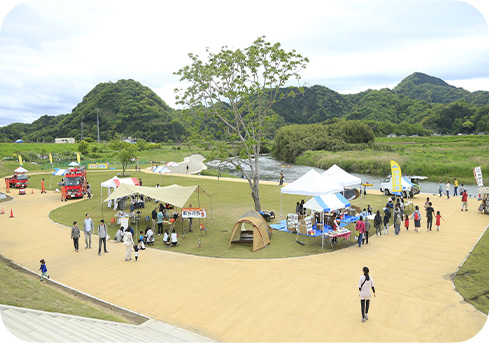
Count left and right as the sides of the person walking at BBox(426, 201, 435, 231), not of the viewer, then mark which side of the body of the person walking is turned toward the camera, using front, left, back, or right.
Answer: back

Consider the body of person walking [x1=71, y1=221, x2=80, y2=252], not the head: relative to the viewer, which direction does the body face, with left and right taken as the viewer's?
facing the viewer

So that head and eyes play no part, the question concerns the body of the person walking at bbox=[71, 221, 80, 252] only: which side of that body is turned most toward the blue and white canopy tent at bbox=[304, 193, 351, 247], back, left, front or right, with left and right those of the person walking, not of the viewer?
left

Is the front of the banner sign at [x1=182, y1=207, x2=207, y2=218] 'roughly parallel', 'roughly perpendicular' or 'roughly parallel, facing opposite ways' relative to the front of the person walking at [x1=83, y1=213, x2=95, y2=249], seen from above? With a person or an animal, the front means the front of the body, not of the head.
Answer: roughly parallel

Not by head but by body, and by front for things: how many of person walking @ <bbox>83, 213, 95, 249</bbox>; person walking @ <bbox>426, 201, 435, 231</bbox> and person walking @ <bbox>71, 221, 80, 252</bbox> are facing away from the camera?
1

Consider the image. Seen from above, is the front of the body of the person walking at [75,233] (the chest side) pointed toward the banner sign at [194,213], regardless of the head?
no

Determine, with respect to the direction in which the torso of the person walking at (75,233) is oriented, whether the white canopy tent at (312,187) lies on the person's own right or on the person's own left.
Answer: on the person's own left

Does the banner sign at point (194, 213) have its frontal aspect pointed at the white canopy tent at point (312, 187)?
no

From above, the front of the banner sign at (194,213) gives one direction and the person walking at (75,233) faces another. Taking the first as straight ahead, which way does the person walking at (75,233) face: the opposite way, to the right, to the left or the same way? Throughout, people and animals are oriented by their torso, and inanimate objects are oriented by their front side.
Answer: the same way

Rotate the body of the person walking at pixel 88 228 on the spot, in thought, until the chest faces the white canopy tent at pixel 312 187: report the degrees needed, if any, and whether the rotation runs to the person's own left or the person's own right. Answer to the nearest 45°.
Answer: approximately 90° to the person's own left

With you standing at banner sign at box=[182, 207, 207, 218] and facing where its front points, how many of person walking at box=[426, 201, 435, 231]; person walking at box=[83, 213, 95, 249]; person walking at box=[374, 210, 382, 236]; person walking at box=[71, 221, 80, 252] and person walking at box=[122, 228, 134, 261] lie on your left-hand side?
2

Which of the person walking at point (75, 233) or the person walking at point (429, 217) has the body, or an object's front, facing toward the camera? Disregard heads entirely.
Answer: the person walking at point (75, 233)

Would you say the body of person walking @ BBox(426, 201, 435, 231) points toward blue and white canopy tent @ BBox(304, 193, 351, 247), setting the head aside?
no
